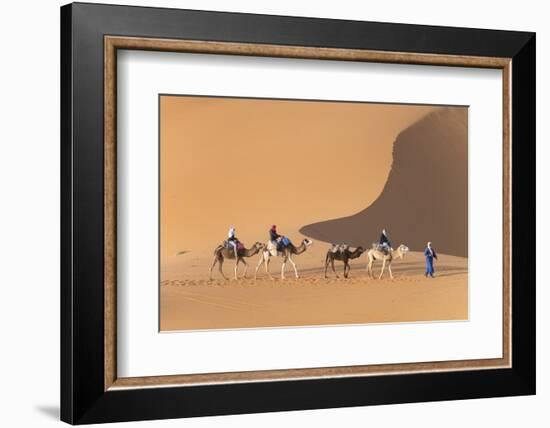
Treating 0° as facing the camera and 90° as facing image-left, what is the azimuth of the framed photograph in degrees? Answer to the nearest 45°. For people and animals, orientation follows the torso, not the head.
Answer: approximately 315°
